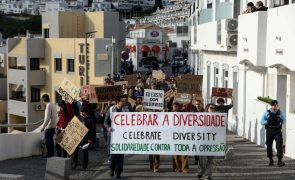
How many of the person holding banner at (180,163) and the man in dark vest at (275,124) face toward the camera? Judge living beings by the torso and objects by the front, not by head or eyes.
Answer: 2

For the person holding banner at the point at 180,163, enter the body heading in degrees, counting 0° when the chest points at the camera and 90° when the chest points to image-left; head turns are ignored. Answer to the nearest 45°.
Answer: approximately 0°

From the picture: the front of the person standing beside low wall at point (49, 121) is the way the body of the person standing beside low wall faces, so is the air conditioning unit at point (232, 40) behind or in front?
behind

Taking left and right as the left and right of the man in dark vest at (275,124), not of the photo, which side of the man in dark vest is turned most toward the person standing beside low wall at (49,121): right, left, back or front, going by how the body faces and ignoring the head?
right

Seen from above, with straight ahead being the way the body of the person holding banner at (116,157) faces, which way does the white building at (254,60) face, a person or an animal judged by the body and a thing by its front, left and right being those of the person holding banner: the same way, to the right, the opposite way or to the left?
to the right

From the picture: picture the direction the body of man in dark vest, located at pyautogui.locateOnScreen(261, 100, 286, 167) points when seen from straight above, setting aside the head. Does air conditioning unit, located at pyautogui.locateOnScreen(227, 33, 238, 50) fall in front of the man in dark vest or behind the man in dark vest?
behind

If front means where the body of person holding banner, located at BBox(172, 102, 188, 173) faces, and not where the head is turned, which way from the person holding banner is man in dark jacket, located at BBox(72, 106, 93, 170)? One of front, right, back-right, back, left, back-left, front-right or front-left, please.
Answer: right

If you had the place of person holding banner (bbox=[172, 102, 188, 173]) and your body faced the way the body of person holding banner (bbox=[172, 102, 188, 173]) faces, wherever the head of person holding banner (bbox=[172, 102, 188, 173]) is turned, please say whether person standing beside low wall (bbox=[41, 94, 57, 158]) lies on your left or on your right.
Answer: on your right

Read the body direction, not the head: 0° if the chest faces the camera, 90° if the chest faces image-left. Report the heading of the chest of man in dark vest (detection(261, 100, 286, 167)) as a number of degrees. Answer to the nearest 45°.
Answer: approximately 0°
